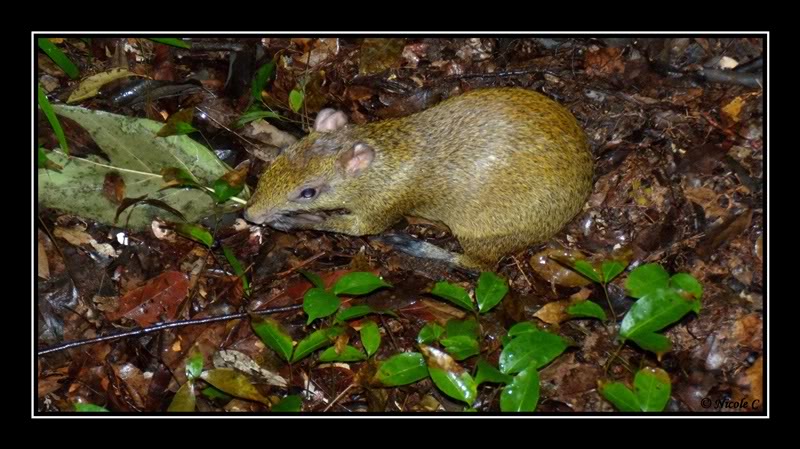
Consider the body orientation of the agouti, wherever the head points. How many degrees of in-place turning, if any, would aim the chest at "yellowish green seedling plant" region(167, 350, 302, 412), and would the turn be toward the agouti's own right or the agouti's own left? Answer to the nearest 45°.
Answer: approximately 45° to the agouti's own left

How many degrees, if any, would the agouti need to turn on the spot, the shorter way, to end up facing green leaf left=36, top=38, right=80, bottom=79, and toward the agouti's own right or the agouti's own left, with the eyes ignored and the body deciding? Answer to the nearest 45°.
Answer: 0° — it already faces it

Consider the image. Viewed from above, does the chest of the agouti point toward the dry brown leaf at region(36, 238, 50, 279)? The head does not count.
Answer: yes

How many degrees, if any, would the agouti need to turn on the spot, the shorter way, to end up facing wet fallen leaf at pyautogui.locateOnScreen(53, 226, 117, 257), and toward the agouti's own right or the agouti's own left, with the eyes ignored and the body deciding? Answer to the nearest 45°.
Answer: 0° — it already faces it

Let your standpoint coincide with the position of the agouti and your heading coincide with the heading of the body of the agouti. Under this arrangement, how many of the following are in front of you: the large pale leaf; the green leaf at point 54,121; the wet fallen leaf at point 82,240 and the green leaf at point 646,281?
3

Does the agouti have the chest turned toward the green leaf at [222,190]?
yes

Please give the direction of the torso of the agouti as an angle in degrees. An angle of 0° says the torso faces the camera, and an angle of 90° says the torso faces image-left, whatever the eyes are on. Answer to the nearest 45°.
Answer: approximately 90°

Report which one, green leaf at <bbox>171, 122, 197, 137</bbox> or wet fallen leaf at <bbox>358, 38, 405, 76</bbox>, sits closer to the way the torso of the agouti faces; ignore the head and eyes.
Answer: the green leaf

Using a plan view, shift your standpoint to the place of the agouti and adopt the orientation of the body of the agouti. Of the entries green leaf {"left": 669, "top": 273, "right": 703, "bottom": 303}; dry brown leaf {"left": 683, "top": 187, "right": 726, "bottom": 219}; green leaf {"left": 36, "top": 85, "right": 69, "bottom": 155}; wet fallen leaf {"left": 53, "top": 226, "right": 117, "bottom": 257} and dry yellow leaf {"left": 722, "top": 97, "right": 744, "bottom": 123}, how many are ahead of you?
2

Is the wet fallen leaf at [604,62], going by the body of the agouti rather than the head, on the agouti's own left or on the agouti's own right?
on the agouti's own right

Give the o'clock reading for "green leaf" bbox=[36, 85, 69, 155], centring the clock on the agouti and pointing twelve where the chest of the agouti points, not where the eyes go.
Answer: The green leaf is roughly at 12 o'clock from the agouti.

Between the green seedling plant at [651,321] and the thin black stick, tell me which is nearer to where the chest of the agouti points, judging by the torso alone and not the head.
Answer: the thin black stick

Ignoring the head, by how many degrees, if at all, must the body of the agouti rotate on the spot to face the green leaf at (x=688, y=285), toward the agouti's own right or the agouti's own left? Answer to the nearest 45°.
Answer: approximately 135° to the agouti's own left
